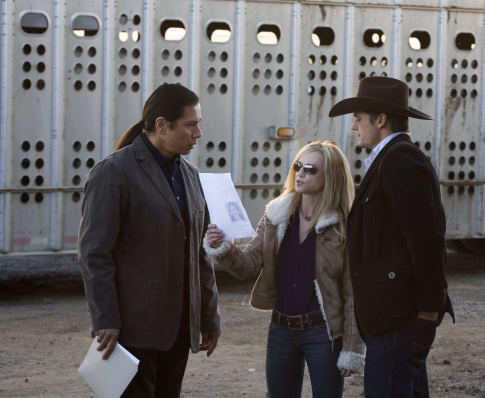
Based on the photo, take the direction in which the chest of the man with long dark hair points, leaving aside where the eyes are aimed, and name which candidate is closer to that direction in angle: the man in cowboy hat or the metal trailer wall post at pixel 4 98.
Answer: the man in cowboy hat

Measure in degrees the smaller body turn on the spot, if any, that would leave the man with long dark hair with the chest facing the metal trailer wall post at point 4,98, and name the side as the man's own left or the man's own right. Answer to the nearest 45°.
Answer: approximately 135° to the man's own left

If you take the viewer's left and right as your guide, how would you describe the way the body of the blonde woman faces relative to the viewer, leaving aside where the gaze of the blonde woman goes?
facing the viewer and to the left of the viewer

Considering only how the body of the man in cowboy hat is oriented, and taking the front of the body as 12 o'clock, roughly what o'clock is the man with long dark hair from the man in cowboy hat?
The man with long dark hair is roughly at 12 o'clock from the man in cowboy hat.

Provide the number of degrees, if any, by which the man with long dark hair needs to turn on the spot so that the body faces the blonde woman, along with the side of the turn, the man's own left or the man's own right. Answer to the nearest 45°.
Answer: approximately 45° to the man's own left

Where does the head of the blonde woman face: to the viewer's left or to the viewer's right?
to the viewer's left

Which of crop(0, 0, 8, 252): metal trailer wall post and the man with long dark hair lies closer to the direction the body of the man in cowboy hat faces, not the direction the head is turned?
the man with long dark hair

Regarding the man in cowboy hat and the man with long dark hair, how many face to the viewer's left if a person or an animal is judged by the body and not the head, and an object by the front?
1

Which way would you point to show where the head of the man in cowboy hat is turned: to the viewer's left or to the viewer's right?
to the viewer's left

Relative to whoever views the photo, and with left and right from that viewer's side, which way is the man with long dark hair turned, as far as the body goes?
facing the viewer and to the right of the viewer

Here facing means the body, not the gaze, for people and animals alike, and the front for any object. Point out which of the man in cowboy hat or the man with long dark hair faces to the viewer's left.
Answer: the man in cowboy hat

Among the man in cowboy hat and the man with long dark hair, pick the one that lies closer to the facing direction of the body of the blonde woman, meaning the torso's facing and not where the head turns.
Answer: the man with long dark hair

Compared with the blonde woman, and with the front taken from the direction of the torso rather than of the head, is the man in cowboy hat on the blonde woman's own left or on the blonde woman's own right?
on the blonde woman's own left

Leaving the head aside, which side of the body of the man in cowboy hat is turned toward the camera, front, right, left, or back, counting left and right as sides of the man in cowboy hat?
left
